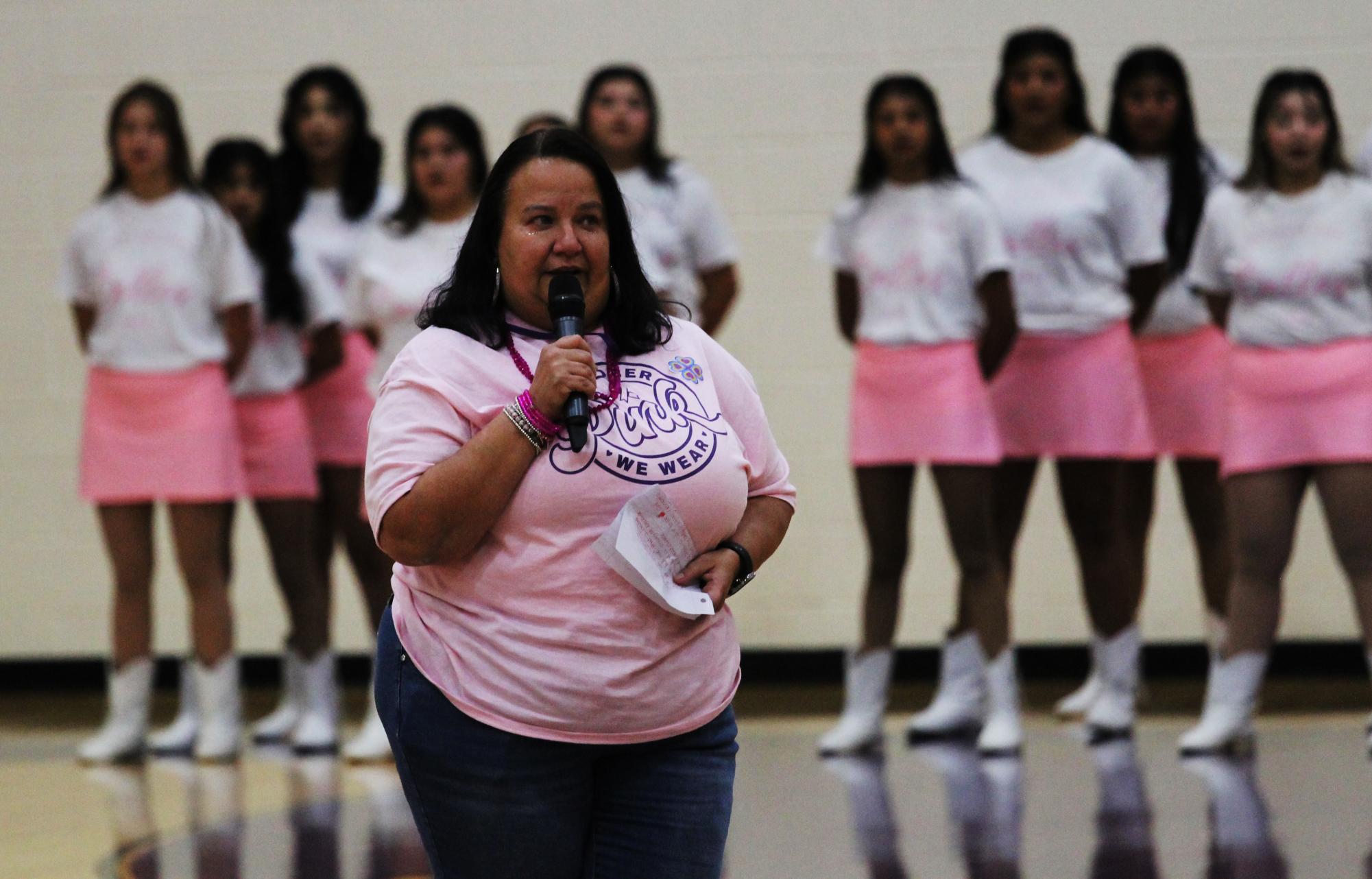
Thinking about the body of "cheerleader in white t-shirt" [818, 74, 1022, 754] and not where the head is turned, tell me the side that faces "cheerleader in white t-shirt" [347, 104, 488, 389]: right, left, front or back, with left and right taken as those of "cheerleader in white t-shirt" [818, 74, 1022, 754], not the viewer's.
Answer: right

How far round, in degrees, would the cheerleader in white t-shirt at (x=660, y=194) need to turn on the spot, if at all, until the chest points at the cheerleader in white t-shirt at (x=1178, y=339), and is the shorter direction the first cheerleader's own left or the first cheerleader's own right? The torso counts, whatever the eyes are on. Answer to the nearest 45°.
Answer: approximately 135° to the first cheerleader's own left

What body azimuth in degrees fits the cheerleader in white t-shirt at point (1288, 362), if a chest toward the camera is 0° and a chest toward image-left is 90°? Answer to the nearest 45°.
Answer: approximately 0°

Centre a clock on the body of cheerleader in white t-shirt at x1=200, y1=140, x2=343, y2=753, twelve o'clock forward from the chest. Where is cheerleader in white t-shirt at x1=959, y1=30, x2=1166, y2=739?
cheerleader in white t-shirt at x1=959, y1=30, x2=1166, y2=739 is roughly at 8 o'clock from cheerleader in white t-shirt at x1=200, y1=140, x2=343, y2=753.

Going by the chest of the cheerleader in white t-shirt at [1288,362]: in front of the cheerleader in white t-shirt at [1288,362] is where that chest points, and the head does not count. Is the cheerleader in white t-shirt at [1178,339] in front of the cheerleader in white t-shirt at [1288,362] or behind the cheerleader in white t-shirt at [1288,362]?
behind

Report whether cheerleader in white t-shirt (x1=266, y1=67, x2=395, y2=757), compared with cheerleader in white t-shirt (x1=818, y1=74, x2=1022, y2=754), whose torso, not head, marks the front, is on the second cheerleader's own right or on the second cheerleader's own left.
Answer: on the second cheerleader's own right

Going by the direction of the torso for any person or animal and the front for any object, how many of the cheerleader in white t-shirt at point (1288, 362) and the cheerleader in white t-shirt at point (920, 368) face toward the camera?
2

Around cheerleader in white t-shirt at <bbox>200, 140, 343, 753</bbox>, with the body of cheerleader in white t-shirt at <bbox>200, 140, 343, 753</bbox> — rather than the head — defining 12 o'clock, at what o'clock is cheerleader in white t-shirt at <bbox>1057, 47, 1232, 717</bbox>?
cheerleader in white t-shirt at <bbox>1057, 47, 1232, 717</bbox> is roughly at 8 o'clock from cheerleader in white t-shirt at <bbox>200, 140, 343, 753</bbox>.
